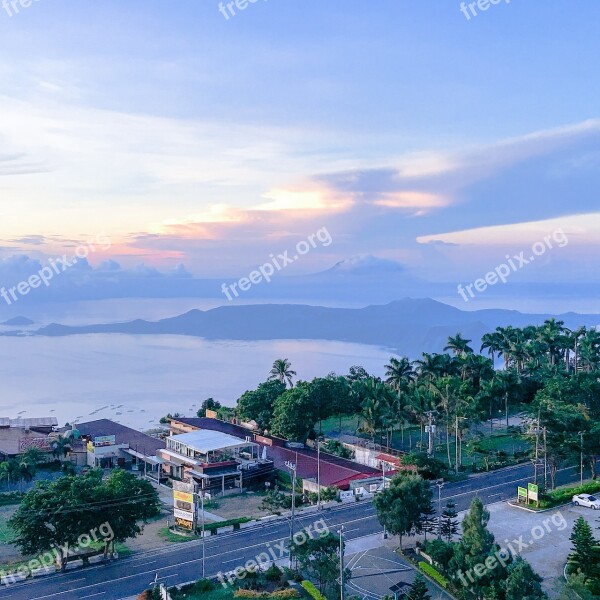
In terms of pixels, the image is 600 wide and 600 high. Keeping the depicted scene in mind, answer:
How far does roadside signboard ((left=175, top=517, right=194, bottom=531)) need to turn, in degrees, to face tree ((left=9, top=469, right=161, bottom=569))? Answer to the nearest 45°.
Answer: approximately 45° to its right

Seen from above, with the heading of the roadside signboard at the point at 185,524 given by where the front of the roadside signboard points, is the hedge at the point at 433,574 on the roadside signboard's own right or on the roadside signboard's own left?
on the roadside signboard's own left

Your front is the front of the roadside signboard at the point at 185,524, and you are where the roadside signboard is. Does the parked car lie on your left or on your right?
on your left

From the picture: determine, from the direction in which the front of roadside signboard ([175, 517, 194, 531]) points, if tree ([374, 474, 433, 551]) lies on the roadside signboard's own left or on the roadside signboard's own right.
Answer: on the roadside signboard's own left

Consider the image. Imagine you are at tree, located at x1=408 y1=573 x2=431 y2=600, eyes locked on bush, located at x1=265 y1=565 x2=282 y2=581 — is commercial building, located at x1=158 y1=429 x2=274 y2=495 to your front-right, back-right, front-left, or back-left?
front-right

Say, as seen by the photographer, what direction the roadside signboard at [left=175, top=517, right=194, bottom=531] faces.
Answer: facing the viewer

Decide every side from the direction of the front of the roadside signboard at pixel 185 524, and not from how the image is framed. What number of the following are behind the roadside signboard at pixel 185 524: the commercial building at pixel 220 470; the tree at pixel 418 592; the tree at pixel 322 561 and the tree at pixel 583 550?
1

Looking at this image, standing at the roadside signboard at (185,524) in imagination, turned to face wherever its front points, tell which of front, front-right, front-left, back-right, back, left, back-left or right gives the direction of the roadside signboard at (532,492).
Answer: left

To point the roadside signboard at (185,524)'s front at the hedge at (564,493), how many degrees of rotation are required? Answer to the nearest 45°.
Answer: approximately 90° to its left

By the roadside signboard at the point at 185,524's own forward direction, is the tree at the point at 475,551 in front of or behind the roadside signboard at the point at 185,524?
in front

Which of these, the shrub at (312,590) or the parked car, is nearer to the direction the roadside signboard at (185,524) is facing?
the shrub

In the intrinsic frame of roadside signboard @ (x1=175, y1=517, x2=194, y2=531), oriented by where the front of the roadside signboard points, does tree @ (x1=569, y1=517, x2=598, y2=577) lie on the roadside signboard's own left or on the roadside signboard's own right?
on the roadside signboard's own left

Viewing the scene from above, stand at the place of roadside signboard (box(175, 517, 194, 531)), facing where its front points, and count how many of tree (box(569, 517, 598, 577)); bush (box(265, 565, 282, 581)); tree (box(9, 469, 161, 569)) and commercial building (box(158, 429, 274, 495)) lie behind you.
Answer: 1

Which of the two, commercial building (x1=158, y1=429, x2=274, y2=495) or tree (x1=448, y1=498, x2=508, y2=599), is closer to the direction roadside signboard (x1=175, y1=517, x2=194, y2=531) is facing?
the tree
